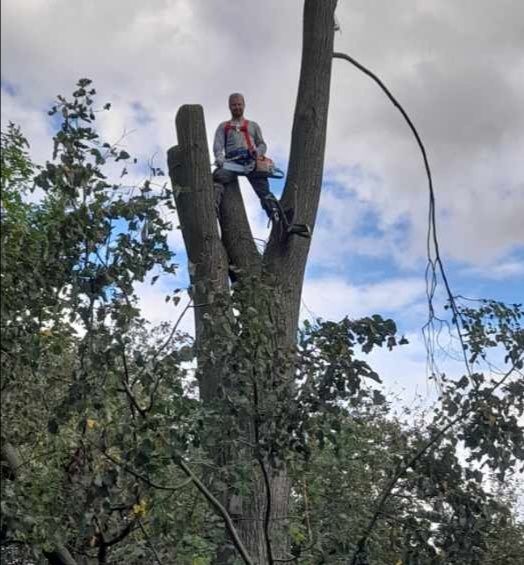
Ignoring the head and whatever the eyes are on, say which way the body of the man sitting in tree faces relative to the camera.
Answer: toward the camera

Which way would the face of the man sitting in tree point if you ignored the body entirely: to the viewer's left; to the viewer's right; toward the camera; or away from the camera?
toward the camera
